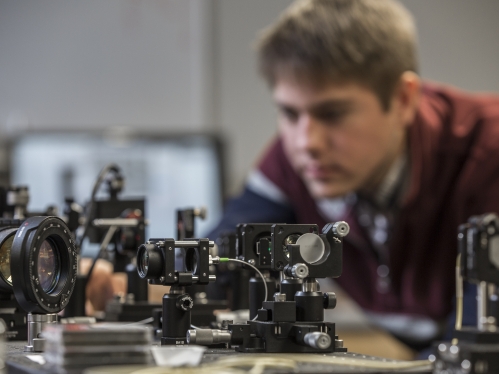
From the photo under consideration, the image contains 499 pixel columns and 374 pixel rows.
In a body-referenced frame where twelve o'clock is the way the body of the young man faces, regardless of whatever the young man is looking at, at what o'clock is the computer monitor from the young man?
The computer monitor is roughly at 3 o'clock from the young man.

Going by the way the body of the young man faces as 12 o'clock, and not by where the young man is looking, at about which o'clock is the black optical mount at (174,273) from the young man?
The black optical mount is roughly at 11 o'clock from the young man.

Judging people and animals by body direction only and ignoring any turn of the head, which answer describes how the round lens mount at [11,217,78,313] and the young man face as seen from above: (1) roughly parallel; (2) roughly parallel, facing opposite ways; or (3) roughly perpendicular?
roughly perpendicular

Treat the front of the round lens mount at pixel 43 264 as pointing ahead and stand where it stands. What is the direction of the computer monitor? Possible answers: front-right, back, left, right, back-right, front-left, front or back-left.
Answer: back-left

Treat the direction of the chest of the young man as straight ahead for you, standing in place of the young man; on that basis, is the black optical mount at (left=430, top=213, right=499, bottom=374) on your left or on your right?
on your left

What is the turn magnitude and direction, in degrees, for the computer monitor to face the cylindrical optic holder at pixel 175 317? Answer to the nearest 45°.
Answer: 0° — it already faces it

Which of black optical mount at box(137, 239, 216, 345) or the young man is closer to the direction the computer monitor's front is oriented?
the black optical mount

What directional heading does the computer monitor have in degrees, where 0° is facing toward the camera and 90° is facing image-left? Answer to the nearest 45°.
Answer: approximately 0°

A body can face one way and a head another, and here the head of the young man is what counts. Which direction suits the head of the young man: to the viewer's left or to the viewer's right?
to the viewer's left

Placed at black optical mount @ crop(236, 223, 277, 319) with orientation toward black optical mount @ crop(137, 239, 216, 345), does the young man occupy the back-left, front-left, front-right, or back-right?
back-right
